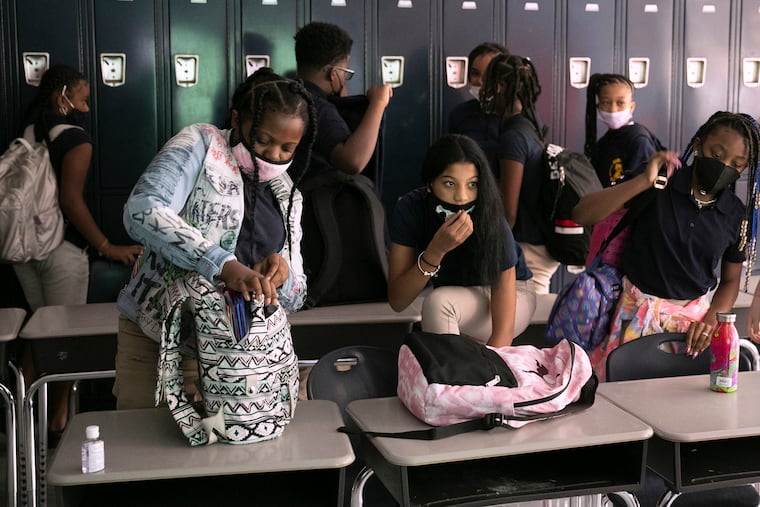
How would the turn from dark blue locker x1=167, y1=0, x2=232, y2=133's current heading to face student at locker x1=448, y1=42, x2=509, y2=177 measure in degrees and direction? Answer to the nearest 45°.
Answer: approximately 45° to its left

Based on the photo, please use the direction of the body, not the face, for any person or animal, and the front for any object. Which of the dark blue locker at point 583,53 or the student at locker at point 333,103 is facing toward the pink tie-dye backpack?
the dark blue locker

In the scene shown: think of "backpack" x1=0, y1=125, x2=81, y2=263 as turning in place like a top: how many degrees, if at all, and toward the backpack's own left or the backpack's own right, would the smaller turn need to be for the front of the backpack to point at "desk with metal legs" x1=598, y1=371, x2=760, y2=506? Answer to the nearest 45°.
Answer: approximately 90° to the backpack's own left

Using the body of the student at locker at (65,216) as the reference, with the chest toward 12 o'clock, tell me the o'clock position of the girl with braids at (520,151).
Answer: The girl with braids is roughly at 1 o'clock from the student at locker.

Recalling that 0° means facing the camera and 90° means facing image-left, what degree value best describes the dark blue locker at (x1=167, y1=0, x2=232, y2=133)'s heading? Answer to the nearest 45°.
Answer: approximately 0°

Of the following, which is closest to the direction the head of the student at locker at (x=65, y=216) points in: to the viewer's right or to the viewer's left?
to the viewer's right

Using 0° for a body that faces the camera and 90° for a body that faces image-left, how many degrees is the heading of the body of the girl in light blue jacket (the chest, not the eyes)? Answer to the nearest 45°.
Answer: approximately 315°

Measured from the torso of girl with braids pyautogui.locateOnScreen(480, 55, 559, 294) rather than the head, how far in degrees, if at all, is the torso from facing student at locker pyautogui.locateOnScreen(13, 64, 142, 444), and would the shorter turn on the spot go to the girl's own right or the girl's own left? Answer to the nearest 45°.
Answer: approximately 45° to the girl's own left

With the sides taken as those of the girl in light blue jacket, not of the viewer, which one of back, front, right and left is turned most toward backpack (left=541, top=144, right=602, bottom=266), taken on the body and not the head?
left

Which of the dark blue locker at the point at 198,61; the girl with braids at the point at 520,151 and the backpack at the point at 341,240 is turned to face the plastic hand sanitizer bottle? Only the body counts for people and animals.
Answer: the dark blue locker

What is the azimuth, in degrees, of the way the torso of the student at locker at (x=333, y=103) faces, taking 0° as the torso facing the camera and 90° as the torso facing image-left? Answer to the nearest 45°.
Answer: approximately 225°
